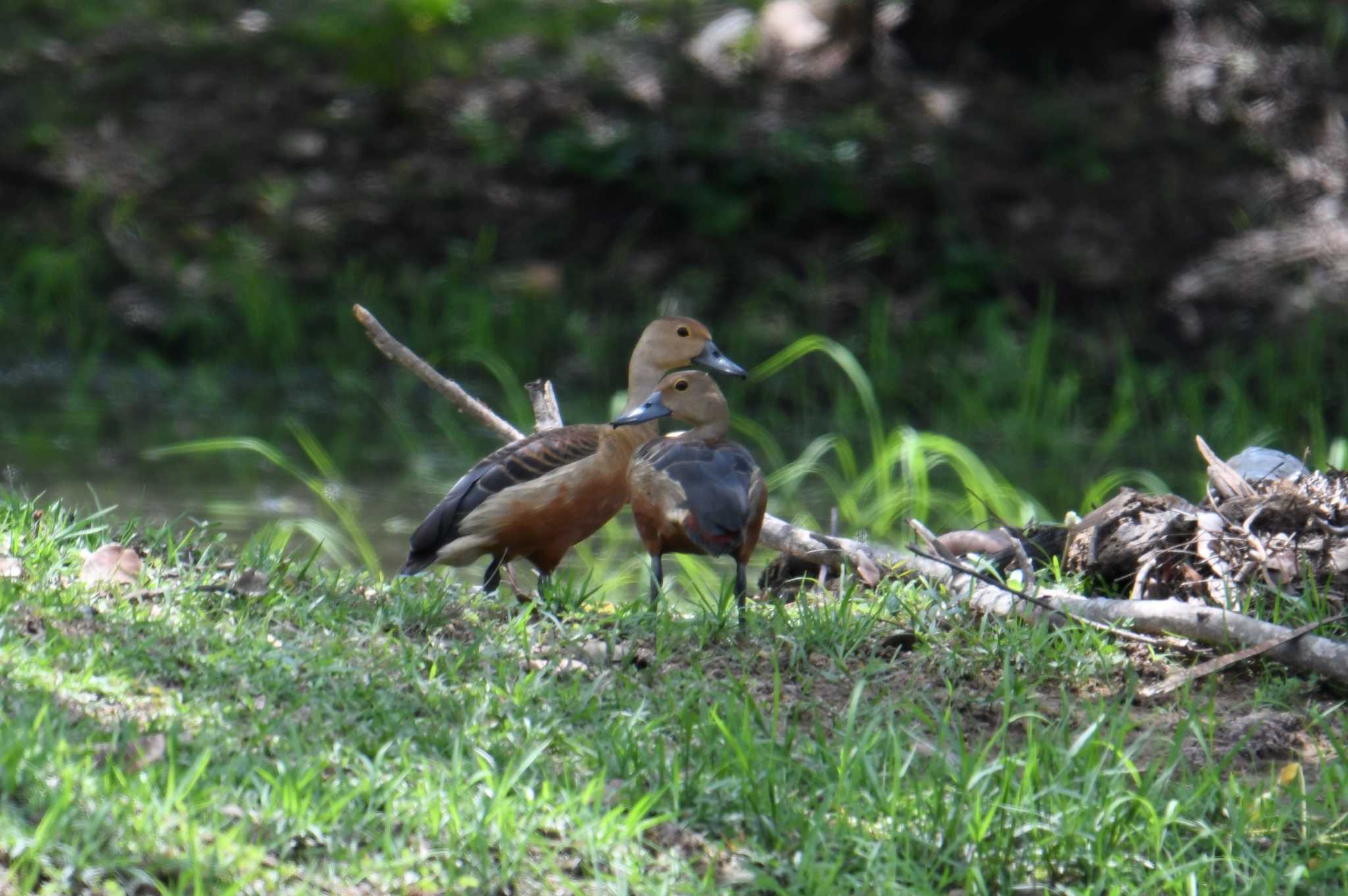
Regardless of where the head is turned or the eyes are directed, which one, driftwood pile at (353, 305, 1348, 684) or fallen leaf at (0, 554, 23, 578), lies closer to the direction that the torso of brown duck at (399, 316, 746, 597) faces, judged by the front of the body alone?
the driftwood pile

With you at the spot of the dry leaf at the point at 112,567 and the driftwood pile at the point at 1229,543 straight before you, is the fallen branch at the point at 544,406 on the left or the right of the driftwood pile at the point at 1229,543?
left

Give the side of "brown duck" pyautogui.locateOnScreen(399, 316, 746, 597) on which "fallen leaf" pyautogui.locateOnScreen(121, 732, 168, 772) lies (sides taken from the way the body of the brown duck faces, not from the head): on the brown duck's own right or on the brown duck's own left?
on the brown duck's own right

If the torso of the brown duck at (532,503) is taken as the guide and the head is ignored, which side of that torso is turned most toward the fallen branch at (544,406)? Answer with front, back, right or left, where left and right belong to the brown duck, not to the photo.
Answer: left

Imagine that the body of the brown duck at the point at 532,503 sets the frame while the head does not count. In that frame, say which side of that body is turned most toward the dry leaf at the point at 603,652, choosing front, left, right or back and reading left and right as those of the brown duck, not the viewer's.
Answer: right

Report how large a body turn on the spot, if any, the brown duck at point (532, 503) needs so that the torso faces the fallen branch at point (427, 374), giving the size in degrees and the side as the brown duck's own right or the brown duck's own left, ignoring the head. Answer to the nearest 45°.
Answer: approximately 135° to the brown duck's own left

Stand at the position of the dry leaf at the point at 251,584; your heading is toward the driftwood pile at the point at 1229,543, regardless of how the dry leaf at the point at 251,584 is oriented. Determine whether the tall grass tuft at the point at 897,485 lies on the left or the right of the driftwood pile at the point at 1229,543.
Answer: left

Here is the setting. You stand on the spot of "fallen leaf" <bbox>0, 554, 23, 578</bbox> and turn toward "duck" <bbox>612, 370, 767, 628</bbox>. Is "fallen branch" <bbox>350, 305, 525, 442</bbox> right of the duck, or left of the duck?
left

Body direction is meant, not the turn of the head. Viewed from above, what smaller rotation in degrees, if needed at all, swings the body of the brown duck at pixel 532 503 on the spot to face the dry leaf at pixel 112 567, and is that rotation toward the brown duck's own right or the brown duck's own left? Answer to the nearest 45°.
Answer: approximately 135° to the brown duck's own right

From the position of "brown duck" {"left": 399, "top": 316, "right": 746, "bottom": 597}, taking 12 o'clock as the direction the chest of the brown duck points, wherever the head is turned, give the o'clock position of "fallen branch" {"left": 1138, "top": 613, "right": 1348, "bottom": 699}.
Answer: The fallen branch is roughly at 1 o'clock from the brown duck.

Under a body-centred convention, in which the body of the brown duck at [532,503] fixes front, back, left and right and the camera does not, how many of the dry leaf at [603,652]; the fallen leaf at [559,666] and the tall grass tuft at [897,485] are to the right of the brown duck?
2

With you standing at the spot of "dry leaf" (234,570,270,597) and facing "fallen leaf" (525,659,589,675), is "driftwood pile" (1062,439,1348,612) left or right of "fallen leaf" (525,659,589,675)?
left

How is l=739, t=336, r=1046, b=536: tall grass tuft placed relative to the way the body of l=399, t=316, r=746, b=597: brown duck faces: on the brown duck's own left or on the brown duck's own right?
on the brown duck's own left

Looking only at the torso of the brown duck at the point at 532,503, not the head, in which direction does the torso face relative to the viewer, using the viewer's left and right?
facing to the right of the viewer
